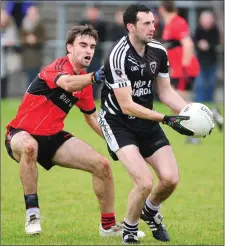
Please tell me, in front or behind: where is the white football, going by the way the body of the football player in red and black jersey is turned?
in front

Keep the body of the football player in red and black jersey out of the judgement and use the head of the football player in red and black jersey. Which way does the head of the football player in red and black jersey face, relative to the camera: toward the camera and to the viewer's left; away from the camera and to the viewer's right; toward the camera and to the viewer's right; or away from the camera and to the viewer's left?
toward the camera and to the viewer's right

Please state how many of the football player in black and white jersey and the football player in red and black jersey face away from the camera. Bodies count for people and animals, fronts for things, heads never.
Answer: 0

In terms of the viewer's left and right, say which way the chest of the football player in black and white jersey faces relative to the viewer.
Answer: facing the viewer and to the right of the viewer

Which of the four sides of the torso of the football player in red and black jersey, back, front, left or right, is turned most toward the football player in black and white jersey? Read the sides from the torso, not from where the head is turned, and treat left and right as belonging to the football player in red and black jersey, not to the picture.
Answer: front
